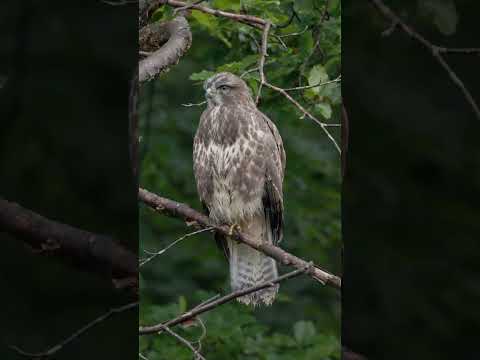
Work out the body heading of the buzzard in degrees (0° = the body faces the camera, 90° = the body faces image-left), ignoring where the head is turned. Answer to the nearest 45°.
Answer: approximately 45°
